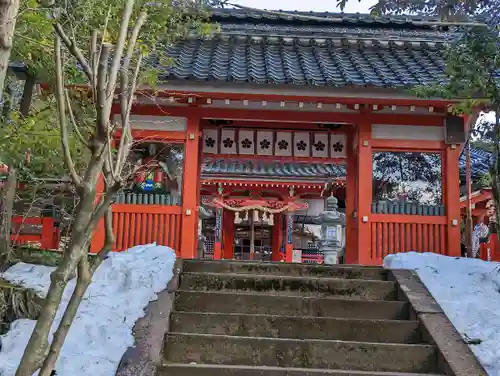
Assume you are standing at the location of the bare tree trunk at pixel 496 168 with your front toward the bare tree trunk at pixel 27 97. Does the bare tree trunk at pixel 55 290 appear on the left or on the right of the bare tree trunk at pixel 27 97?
left

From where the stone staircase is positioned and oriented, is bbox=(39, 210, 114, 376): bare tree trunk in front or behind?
in front

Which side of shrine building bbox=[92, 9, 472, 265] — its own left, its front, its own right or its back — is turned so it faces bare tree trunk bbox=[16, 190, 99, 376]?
front

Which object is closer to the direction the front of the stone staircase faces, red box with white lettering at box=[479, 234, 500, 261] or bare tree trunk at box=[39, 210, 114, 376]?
the bare tree trunk

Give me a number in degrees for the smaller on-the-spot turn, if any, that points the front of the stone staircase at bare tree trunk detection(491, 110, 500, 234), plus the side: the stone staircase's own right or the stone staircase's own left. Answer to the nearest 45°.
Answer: approximately 90° to the stone staircase's own left

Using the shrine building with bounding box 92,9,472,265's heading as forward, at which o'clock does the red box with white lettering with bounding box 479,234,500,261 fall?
The red box with white lettering is roughly at 8 o'clock from the shrine building.

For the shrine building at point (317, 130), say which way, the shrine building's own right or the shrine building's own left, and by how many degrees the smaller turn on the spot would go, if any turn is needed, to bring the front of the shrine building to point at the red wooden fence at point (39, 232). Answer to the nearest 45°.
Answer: approximately 90° to the shrine building's own right

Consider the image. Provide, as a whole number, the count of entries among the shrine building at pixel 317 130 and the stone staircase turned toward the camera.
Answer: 2

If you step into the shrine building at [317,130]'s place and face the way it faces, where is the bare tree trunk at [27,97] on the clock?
The bare tree trunk is roughly at 2 o'clock from the shrine building.

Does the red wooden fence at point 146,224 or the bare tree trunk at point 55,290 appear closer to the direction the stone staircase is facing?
the bare tree trunk

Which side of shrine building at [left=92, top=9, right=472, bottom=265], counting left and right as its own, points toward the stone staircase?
front

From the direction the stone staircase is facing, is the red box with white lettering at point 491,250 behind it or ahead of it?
behind
